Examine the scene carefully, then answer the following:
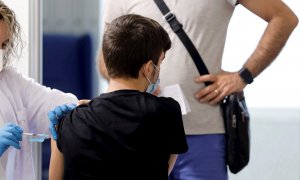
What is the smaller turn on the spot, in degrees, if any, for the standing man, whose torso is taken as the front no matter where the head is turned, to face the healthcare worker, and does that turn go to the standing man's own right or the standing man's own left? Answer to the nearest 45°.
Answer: approximately 45° to the standing man's own right

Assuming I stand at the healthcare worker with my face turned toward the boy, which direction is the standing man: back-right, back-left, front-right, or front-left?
front-left

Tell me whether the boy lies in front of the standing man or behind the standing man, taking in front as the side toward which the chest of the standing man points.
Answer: in front

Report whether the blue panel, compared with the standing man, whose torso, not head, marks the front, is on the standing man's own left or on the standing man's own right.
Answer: on the standing man's own right

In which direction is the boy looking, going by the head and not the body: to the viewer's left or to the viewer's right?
to the viewer's right

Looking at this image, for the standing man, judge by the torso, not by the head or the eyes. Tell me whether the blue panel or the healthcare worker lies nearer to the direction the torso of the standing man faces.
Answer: the healthcare worker

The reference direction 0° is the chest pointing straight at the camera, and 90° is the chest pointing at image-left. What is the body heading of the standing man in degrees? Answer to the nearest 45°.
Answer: approximately 45°
